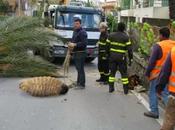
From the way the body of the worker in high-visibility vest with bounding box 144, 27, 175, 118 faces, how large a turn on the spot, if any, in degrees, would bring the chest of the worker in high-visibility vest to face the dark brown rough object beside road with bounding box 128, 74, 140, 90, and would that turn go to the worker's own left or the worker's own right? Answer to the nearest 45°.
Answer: approximately 45° to the worker's own right

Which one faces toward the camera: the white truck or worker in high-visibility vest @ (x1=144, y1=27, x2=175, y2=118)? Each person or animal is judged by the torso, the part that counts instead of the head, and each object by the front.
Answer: the white truck

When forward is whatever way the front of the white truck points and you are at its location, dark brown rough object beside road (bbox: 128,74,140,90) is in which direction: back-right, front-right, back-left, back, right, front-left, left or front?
front

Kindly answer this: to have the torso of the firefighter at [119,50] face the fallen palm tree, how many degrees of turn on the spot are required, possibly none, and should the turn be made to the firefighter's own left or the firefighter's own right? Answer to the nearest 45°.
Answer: approximately 45° to the firefighter's own left

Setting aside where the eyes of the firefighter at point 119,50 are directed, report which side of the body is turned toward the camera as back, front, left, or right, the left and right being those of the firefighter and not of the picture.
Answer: back

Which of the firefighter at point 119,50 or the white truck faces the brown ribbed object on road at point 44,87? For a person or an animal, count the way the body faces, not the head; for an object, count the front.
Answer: the white truck

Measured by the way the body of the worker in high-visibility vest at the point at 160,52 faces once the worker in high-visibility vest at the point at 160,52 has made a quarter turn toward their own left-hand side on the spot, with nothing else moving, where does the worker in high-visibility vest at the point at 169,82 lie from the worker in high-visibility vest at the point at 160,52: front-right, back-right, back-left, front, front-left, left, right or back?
front-left

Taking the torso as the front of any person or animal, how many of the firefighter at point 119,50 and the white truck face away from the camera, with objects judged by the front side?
1

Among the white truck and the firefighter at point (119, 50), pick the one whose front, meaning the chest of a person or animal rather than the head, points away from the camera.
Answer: the firefighter

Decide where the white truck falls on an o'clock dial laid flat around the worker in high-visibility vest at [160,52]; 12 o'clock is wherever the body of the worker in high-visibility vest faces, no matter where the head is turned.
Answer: The white truck is roughly at 1 o'clock from the worker in high-visibility vest.

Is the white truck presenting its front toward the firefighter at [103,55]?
yes

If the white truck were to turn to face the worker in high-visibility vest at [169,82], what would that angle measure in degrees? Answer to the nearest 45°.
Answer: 0° — it already faces them

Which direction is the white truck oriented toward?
toward the camera

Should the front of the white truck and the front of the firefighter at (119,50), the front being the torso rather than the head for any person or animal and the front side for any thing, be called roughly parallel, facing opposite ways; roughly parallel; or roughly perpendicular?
roughly parallel, facing opposite ways

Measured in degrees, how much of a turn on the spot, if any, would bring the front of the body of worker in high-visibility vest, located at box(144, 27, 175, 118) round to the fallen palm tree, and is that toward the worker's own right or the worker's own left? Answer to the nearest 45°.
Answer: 0° — they already face it

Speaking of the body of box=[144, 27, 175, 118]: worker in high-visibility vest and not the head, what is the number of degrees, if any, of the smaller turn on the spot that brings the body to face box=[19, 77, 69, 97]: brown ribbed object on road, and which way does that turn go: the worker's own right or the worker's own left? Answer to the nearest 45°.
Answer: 0° — they already face it

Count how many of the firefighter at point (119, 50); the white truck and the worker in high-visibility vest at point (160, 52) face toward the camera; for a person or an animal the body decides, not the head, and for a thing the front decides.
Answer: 1

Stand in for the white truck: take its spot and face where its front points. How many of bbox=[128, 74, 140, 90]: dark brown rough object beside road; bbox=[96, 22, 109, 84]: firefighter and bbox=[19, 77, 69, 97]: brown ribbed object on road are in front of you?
3

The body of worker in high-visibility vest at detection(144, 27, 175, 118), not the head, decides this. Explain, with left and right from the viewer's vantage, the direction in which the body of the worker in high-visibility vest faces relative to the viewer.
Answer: facing away from the viewer and to the left of the viewer

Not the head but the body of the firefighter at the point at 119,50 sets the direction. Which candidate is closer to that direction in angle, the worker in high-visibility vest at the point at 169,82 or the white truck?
the white truck
